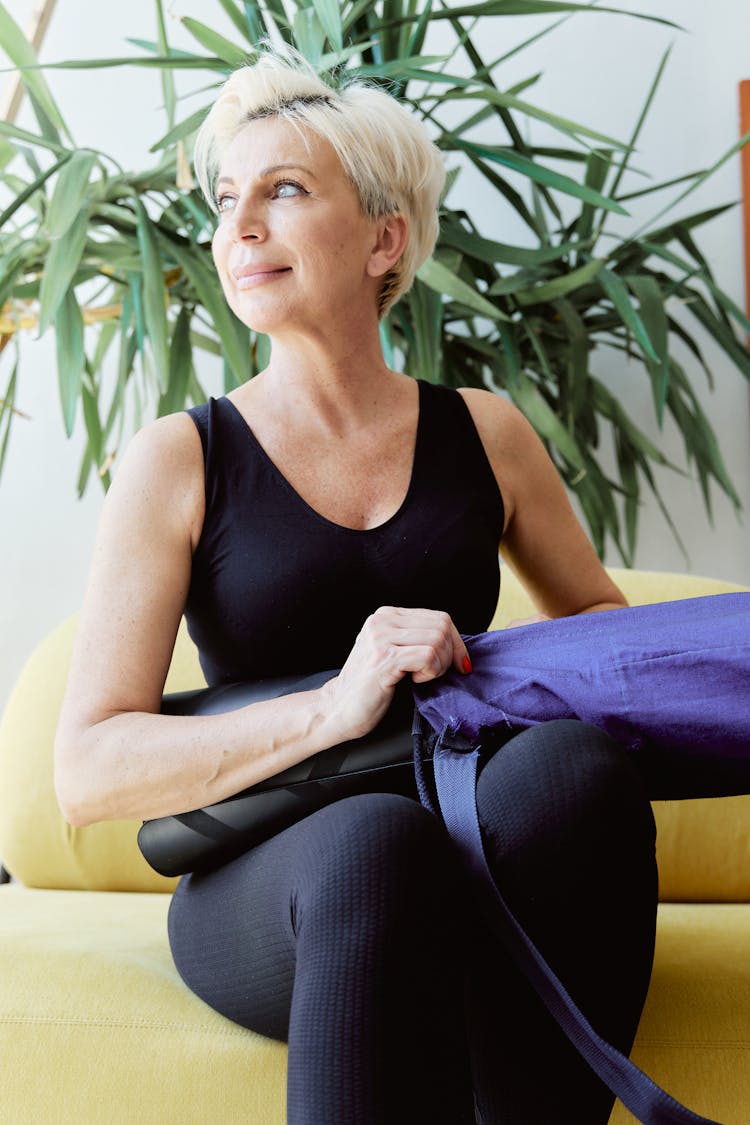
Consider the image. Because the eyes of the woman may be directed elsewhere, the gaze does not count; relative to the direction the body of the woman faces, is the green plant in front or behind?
behind

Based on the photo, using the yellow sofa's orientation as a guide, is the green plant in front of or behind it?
behind

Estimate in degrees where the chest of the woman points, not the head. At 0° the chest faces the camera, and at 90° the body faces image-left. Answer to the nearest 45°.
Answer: approximately 0°

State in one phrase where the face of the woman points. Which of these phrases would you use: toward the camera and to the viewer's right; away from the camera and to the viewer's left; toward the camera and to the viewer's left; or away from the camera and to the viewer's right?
toward the camera and to the viewer's left
